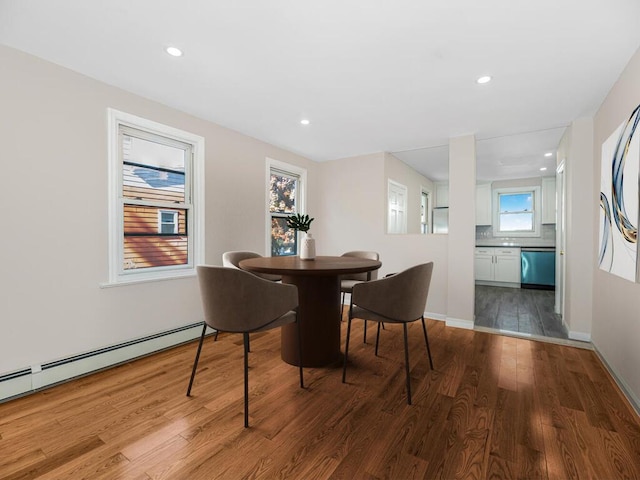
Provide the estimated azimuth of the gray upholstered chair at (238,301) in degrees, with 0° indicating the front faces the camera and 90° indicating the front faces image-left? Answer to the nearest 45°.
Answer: approximately 225°

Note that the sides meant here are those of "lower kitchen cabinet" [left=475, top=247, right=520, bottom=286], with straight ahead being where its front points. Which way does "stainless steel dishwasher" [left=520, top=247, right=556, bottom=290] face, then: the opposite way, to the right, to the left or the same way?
the same way

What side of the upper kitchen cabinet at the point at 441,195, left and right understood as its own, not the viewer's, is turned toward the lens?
front

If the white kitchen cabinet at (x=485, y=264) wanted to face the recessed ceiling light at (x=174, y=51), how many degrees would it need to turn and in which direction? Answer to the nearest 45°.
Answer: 0° — it already faces it

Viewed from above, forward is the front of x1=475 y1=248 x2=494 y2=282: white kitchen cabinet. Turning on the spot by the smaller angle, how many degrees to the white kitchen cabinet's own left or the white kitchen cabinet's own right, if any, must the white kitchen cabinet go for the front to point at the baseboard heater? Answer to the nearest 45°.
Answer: approximately 45° to the white kitchen cabinet's own right

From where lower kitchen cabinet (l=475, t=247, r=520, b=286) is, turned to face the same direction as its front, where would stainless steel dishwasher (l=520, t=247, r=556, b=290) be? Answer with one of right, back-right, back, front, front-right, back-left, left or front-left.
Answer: left

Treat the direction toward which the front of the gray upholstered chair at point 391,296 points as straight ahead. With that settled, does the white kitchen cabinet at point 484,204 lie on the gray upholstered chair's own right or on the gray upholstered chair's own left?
on the gray upholstered chair's own right

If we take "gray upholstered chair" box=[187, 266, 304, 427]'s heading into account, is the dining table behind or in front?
in front

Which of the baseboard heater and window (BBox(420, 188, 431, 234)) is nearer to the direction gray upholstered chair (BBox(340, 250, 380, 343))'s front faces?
the baseboard heater

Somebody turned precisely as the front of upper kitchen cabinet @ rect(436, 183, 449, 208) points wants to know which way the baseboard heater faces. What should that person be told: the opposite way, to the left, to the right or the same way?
to the left

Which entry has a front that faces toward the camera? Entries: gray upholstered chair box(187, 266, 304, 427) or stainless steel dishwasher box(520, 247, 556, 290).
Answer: the stainless steel dishwasher

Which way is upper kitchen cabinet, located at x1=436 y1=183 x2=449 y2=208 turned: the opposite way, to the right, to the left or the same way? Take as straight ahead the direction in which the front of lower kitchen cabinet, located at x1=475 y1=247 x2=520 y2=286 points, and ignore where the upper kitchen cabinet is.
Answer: the same way

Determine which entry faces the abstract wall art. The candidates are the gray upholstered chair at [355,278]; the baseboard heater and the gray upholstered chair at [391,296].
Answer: the baseboard heater

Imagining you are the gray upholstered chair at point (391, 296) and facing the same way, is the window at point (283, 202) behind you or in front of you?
in front

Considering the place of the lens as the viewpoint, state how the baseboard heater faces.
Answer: facing the viewer and to the right of the viewer

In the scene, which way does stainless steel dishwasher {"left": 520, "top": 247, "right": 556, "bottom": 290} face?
toward the camera

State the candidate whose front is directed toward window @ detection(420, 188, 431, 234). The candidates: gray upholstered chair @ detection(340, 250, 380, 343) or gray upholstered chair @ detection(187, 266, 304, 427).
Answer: gray upholstered chair @ detection(187, 266, 304, 427)

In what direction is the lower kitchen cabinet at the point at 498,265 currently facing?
toward the camera

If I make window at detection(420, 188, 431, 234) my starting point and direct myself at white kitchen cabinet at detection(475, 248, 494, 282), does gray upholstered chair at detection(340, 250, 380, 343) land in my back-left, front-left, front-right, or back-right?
back-right
